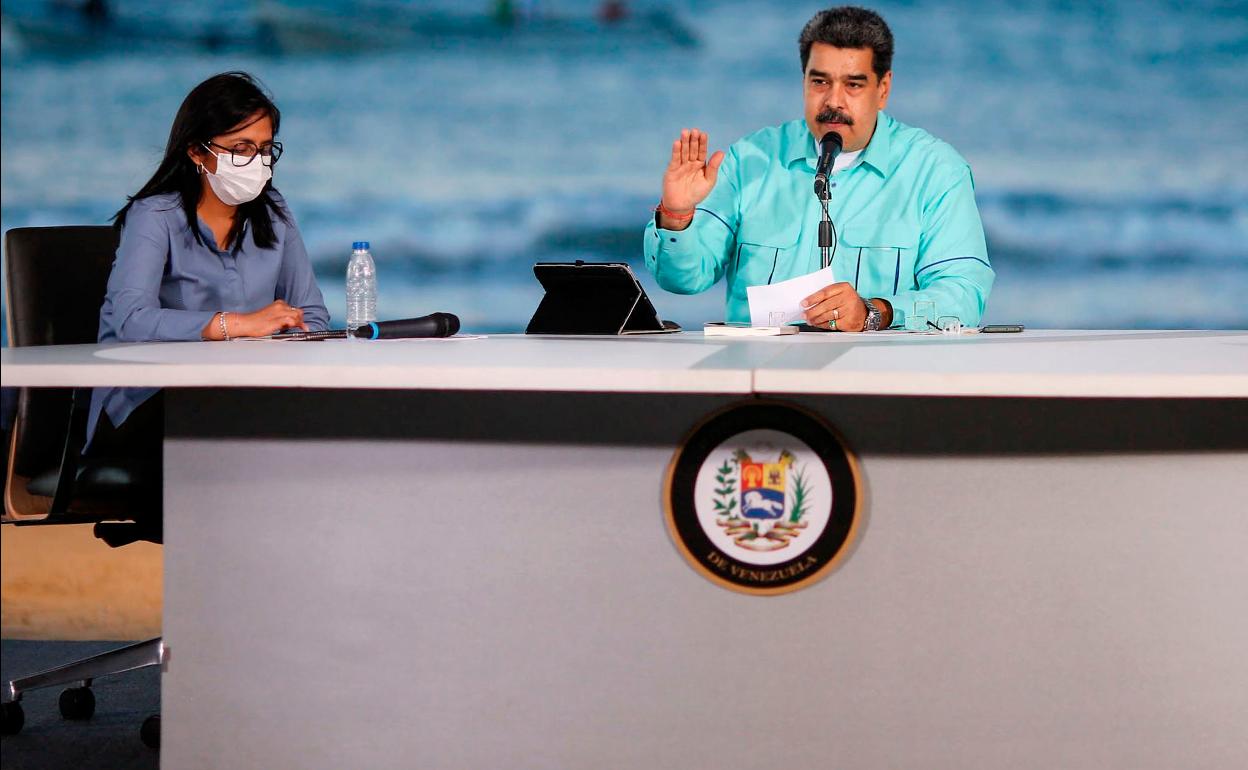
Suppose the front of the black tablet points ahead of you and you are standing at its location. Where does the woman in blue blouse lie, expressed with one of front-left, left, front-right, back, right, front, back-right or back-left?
back-left

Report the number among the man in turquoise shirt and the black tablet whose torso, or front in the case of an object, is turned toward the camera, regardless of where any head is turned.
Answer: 1

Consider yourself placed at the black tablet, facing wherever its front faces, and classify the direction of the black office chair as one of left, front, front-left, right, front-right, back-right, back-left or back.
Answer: back-left

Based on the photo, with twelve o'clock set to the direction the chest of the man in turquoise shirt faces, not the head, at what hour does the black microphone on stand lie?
The black microphone on stand is roughly at 12 o'clock from the man in turquoise shirt.

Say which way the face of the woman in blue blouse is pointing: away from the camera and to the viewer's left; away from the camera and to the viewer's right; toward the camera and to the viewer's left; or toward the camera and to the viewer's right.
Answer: toward the camera and to the viewer's right

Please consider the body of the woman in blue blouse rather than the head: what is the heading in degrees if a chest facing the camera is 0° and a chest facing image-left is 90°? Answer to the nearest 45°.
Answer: approximately 315°

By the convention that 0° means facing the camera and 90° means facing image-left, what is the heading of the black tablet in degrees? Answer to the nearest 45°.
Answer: approximately 225°

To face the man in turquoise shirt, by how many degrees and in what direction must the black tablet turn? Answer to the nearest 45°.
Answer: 0° — it already faces them

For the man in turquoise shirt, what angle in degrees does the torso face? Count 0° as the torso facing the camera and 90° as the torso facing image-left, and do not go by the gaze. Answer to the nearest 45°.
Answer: approximately 0°

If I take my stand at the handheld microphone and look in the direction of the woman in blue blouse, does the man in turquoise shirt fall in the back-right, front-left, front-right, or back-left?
back-right

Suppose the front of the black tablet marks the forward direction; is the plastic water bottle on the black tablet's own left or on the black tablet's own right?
on the black tablet's own left
